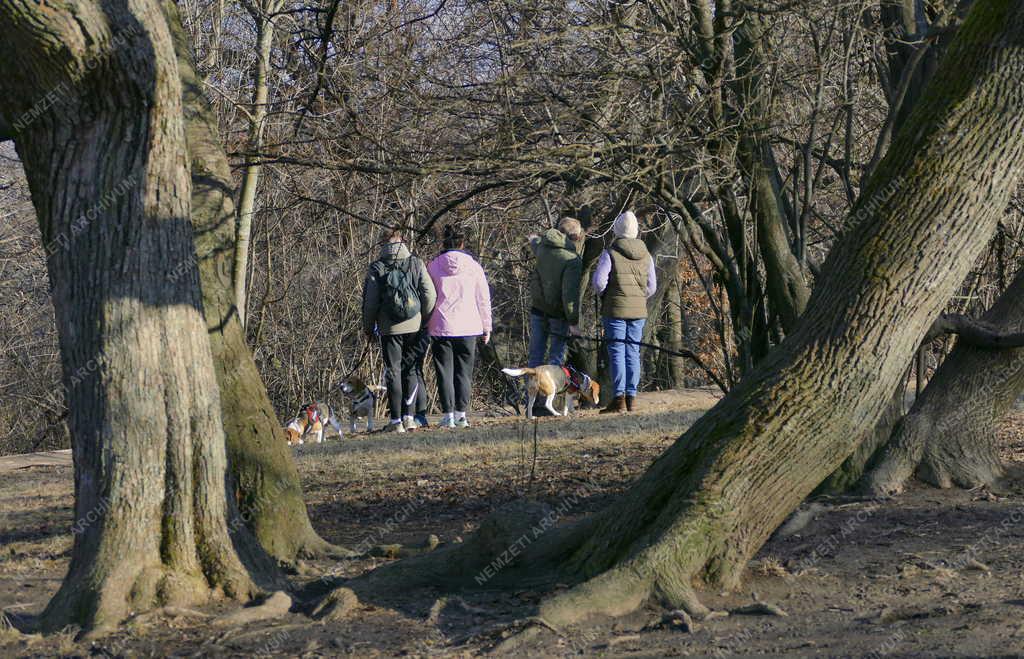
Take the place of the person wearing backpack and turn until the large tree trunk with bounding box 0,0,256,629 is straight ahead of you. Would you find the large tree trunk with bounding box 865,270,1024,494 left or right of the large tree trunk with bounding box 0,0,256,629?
left

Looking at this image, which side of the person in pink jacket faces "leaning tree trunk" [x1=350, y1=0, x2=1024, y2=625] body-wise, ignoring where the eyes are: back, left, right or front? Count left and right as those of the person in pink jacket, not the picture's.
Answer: back

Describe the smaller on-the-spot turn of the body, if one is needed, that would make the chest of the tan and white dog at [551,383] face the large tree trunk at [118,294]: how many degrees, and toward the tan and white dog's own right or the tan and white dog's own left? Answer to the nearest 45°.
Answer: approximately 90° to the tan and white dog's own right

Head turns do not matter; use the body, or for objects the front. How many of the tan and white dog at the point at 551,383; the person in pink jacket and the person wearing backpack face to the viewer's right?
1

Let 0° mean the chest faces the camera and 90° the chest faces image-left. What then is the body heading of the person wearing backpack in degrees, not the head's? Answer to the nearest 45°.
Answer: approximately 180°

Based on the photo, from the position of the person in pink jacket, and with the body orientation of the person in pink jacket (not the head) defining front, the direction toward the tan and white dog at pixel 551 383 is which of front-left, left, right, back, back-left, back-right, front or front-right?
right

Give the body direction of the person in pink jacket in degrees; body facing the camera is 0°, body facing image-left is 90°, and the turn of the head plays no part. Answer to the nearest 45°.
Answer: approximately 180°

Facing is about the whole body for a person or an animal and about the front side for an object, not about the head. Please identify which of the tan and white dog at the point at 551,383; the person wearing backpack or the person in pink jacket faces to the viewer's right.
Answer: the tan and white dog

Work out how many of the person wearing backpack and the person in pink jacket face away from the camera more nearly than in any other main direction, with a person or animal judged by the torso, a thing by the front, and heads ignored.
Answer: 2

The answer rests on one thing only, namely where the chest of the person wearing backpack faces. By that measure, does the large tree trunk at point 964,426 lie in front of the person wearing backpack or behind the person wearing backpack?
behind

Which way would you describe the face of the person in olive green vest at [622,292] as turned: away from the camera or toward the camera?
away from the camera

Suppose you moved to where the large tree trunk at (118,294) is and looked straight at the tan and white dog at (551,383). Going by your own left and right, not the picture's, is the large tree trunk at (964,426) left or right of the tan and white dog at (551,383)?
right

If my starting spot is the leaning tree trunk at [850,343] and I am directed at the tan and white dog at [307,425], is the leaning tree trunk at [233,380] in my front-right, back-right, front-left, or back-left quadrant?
front-left

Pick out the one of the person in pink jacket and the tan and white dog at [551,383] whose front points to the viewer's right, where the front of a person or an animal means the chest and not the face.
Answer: the tan and white dog

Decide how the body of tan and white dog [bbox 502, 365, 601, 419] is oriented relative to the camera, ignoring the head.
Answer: to the viewer's right

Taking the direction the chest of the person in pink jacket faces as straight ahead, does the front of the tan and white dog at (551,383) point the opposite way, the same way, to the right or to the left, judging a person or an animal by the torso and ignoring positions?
to the right

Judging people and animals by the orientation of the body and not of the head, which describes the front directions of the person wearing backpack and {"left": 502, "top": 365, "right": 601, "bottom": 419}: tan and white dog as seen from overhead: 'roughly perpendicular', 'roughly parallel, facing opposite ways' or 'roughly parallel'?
roughly perpendicular
